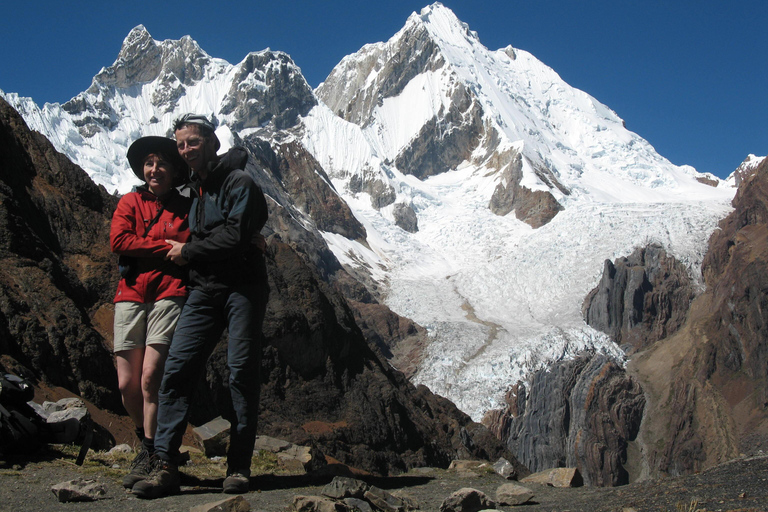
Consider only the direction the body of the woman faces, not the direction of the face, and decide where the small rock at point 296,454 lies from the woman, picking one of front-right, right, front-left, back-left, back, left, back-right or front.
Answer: back-left

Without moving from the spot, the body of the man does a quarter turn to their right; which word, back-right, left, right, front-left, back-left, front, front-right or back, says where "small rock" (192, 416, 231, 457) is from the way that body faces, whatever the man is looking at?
front-right

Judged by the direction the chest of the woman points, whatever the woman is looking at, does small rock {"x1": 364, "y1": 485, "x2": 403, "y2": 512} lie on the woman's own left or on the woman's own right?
on the woman's own left

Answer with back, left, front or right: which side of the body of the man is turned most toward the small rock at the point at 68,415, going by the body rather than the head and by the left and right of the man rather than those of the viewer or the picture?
right

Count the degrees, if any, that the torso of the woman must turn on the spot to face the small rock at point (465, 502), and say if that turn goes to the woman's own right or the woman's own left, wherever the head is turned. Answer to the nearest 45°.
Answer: approximately 90° to the woman's own left

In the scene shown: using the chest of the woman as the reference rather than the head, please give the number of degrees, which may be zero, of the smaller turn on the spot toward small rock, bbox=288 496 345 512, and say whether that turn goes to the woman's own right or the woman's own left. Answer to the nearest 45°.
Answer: approximately 45° to the woman's own left

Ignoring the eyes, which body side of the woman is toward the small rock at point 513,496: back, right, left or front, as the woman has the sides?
left

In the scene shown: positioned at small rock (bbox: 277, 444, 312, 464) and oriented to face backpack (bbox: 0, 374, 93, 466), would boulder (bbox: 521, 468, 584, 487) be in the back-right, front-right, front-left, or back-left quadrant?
back-left
